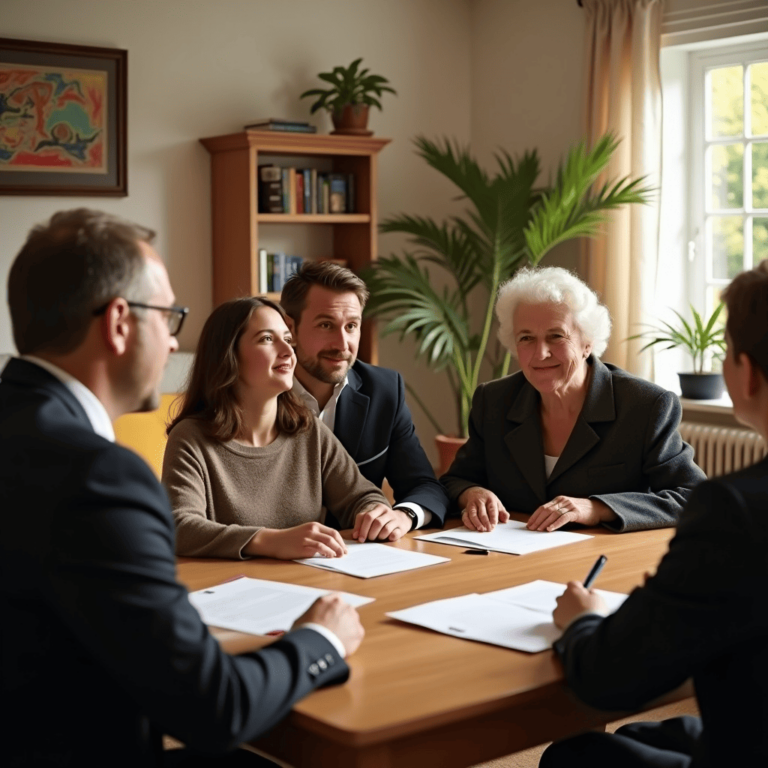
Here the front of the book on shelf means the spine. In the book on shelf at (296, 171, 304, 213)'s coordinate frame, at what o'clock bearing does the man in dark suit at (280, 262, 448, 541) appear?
The man in dark suit is roughly at 12 o'clock from the book on shelf.

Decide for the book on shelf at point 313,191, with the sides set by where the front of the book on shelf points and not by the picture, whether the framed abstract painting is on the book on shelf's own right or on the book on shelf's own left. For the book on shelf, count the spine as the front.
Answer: on the book on shelf's own right

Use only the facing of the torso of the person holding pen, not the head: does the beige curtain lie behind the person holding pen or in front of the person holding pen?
in front

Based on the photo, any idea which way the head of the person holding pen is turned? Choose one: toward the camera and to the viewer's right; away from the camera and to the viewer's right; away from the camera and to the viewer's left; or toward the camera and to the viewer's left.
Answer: away from the camera and to the viewer's left

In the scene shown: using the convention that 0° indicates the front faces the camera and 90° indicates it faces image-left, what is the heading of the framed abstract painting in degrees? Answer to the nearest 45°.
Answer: approximately 315°

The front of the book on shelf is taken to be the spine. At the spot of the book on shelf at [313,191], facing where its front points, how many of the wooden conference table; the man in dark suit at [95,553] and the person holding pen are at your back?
0

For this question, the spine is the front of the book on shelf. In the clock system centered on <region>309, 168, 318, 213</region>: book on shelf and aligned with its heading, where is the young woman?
The young woman is roughly at 12 o'clock from the book on shelf.

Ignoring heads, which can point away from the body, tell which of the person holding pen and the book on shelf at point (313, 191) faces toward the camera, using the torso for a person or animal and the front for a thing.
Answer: the book on shelf

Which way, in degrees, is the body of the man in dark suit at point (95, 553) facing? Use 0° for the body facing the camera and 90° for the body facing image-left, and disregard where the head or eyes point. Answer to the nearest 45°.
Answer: approximately 225°

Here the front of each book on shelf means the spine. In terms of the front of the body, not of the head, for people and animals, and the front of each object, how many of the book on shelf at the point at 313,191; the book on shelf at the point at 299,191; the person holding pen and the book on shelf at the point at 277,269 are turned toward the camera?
3

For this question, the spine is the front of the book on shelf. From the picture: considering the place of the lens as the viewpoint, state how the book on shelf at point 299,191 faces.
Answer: facing the viewer

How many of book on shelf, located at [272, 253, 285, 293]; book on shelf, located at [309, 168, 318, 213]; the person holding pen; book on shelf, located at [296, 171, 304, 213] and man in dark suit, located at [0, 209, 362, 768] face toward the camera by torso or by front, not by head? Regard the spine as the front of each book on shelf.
3

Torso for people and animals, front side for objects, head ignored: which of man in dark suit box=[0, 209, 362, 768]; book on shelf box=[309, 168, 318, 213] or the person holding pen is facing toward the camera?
the book on shelf

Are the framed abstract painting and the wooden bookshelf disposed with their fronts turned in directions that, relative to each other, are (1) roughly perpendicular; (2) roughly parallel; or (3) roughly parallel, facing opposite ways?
roughly parallel

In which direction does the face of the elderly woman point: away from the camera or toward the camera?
toward the camera

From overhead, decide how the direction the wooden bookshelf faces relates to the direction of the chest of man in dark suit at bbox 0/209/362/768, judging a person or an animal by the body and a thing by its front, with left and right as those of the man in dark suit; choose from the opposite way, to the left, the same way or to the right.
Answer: to the right

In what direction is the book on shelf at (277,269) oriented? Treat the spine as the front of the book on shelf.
toward the camera

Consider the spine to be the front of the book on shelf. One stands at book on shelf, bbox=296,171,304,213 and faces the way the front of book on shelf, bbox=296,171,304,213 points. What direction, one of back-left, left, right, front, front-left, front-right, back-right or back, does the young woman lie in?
front

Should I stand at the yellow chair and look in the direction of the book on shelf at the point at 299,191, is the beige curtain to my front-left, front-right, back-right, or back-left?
front-right
